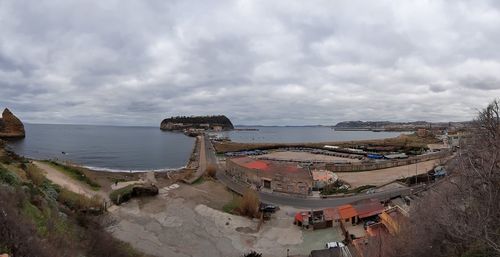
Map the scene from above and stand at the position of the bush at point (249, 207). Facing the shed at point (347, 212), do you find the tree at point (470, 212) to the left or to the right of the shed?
right

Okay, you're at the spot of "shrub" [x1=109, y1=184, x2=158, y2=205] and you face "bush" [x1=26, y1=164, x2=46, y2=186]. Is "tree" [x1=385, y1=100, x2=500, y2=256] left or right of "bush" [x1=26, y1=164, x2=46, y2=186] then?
left

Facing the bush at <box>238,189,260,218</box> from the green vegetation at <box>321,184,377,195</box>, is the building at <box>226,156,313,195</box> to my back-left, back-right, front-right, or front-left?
front-right

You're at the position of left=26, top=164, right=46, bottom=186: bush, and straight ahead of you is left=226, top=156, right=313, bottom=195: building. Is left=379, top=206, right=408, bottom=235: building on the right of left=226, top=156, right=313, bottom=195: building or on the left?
right

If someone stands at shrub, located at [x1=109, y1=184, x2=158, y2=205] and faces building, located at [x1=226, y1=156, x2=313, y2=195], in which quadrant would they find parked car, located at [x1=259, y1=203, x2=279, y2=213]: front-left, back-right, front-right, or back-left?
front-right
